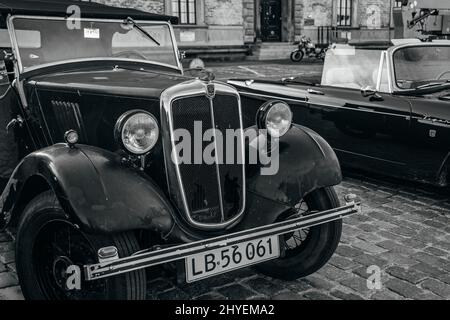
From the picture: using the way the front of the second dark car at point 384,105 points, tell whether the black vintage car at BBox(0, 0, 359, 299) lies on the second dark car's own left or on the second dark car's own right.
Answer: on the second dark car's own right

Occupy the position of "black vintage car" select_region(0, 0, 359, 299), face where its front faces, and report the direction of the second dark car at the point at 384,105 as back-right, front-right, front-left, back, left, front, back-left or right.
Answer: left

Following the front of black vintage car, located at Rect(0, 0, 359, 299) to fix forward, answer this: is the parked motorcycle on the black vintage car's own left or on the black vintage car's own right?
on the black vintage car's own left

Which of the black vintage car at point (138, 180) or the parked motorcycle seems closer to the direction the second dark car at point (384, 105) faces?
the black vintage car

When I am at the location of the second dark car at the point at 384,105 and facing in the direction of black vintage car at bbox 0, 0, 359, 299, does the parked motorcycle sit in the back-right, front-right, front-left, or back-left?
back-right

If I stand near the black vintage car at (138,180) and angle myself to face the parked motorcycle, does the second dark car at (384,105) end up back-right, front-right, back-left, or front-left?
front-right
